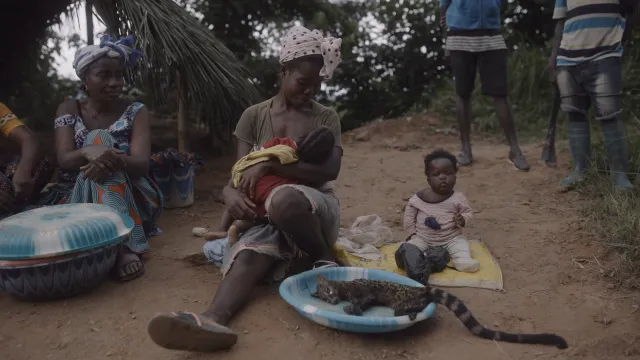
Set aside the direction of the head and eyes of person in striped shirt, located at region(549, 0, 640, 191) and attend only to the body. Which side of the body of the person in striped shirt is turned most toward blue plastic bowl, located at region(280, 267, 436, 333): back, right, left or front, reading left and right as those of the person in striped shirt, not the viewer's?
front

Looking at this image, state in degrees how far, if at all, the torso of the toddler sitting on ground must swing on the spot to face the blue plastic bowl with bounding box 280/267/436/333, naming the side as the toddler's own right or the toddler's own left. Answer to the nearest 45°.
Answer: approximately 45° to the toddler's own right

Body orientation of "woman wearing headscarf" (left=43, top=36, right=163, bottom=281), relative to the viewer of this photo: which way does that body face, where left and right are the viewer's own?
facing the viewer

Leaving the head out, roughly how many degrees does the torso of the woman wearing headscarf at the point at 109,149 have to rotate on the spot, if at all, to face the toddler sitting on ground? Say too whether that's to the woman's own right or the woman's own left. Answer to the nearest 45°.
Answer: approximately 45° to the woman's own left

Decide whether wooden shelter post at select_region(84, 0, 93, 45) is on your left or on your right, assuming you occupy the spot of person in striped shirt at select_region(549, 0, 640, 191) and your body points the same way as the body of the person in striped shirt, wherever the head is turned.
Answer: on your right

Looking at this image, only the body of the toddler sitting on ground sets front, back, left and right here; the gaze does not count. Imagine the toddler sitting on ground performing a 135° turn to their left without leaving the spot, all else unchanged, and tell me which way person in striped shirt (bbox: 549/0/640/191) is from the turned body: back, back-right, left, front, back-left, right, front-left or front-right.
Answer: front

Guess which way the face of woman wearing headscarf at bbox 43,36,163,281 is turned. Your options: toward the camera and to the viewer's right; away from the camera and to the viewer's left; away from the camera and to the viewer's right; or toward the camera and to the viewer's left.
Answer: toward the camera and to the viewer's right

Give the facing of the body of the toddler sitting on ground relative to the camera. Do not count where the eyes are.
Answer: toward the camera

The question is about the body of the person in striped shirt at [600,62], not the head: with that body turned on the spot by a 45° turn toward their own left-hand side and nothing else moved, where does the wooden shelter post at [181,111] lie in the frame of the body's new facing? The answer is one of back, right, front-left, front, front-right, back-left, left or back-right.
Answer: back-right

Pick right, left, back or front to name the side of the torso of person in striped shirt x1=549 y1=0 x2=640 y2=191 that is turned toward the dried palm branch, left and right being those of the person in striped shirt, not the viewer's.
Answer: right
